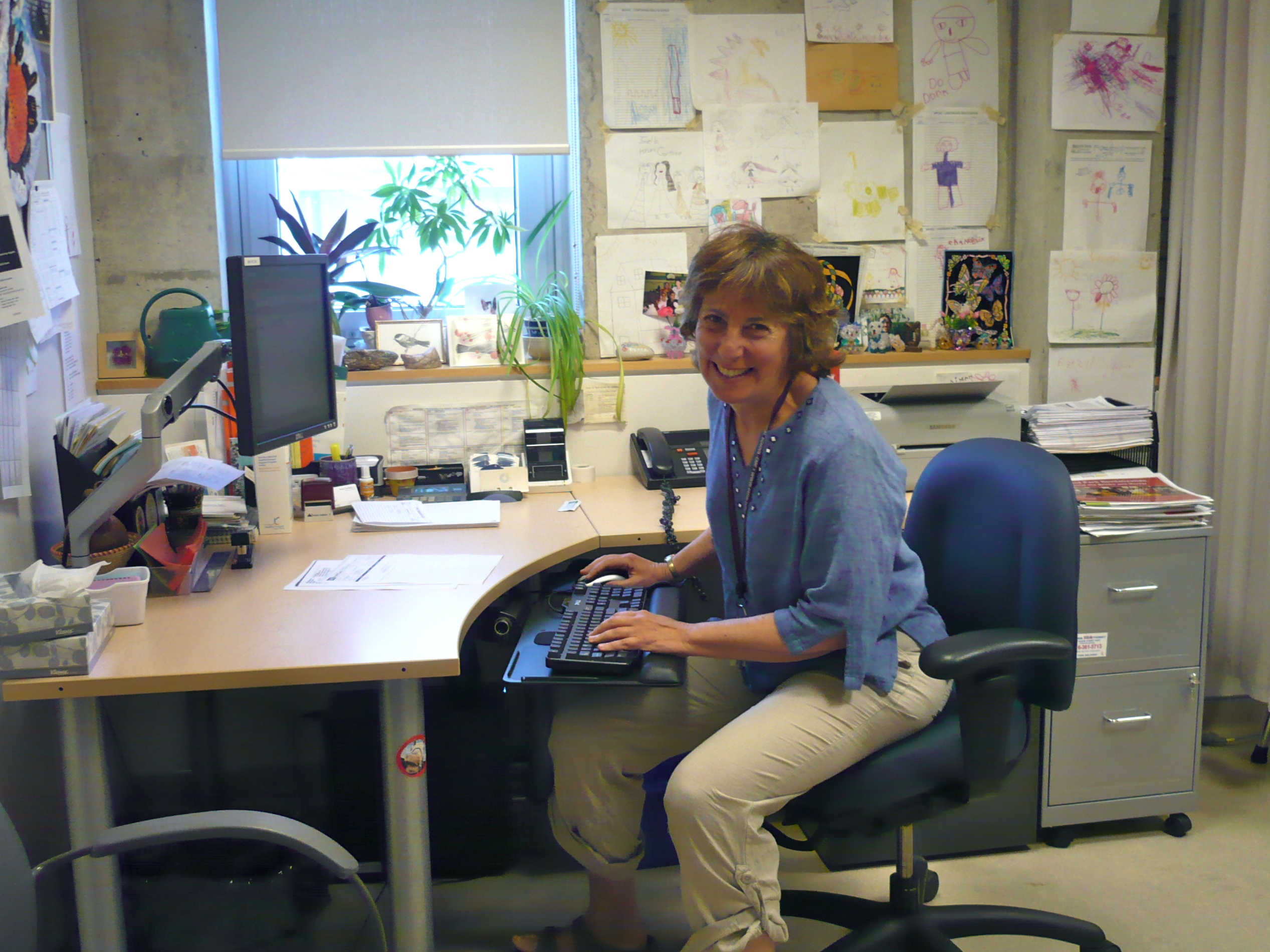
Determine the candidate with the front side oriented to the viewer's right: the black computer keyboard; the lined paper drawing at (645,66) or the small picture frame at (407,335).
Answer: the black computer keyboard

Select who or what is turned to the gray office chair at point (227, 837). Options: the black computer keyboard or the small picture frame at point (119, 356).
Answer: the small picture frame

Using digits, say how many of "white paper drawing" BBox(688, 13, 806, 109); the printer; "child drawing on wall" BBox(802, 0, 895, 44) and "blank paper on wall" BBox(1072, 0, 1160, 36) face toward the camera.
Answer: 4

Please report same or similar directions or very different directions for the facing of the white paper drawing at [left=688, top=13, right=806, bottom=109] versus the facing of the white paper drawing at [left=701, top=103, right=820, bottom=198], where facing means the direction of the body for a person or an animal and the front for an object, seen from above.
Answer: same or similar directions

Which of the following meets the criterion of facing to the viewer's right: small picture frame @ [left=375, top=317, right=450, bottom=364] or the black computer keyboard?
the black computer keyboard

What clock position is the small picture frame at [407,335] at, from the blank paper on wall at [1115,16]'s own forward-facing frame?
The small picture frame is roughly at 2 o'clock from the blank paper on wall.

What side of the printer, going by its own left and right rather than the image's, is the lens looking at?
front

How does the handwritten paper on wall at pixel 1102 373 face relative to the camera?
toward the camera

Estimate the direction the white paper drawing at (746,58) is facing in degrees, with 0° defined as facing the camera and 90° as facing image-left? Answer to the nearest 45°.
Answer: approximately 0°

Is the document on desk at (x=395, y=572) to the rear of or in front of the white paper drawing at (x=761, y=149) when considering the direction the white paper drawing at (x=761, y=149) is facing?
in front

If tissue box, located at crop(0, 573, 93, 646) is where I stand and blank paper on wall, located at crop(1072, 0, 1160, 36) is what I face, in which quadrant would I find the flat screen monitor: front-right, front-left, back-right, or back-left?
front-left
